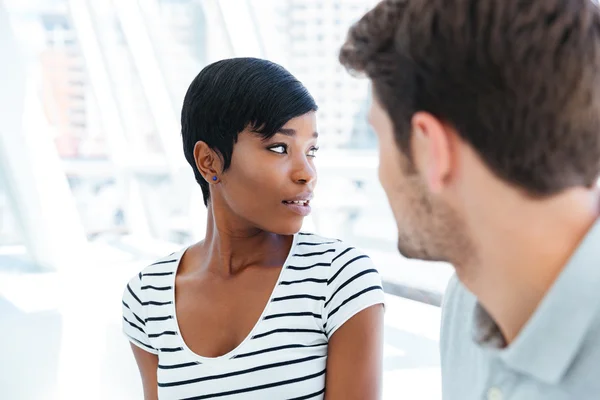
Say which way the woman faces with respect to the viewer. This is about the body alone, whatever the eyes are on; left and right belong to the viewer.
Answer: facing the viewer and to the left of the viewer

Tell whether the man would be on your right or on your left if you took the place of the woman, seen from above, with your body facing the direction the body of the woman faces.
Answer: on your left

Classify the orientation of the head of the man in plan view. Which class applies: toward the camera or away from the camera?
away from the camera
